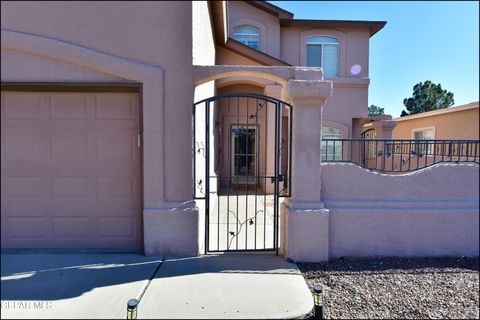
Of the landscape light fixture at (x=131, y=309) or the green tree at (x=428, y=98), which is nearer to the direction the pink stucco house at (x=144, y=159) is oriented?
the landscape light fixture

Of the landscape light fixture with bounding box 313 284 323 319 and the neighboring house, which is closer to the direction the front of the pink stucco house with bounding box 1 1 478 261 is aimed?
the landscape light fixture

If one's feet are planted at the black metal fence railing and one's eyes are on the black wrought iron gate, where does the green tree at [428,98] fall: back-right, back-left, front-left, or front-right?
back-right

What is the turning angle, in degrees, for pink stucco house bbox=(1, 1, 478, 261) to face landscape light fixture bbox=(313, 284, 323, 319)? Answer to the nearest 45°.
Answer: approximately 45° to its left

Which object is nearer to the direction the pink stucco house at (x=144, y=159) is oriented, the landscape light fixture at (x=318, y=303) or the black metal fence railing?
the landscape light fixture

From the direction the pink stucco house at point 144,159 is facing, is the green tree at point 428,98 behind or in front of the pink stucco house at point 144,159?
behind

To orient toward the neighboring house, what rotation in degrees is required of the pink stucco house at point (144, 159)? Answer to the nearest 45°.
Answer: approximately 135° to its left

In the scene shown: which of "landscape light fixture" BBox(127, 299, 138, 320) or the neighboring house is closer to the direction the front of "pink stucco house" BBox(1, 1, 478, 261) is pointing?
the landscape light fixture

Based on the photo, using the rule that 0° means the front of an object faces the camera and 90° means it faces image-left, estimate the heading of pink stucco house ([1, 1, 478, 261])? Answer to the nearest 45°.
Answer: approximately 0°

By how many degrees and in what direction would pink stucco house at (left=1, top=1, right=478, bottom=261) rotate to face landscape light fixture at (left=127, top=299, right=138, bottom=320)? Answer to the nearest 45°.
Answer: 0° — it already faces it
